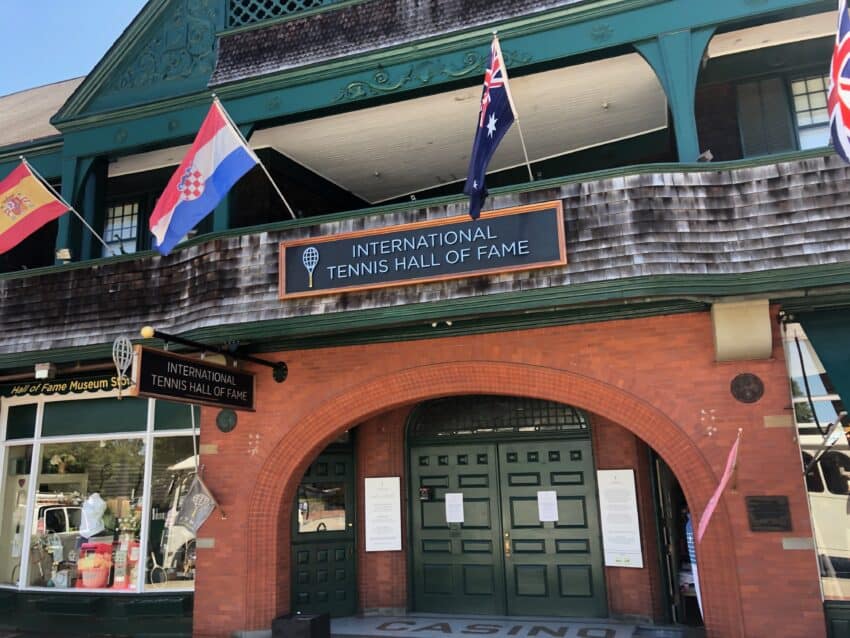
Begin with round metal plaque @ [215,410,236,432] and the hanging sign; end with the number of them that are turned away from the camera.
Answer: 0

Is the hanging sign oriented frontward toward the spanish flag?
no

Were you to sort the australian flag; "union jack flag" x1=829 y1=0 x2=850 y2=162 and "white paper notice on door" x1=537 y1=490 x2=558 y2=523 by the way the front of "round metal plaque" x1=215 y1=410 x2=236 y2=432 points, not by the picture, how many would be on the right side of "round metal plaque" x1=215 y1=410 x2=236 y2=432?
0

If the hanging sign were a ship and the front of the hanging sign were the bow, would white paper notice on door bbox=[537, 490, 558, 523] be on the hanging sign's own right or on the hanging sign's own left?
on the hanging sign's own left

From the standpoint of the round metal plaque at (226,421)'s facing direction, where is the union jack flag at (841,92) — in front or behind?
in front

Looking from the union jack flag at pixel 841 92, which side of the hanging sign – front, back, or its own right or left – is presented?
front

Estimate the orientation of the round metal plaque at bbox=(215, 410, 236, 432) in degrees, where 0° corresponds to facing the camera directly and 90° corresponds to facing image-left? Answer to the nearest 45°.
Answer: approximately 0°

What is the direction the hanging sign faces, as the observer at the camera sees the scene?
facing the viewer and to the right of the viewer
